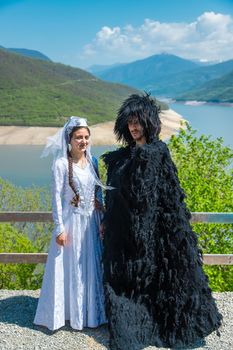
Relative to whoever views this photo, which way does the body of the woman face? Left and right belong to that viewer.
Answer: facing the viewer and to the right of the viewer
